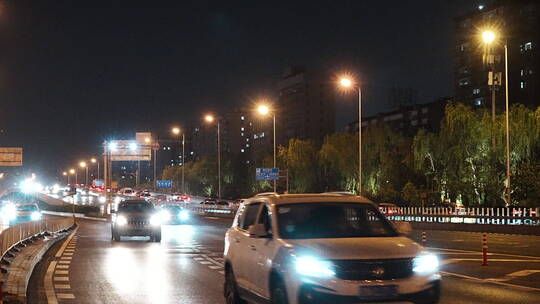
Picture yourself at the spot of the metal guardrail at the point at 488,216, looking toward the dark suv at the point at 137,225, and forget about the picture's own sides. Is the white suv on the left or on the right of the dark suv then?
left

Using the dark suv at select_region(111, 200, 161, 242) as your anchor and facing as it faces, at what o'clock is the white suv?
The white suv is roughly at 12 o'clock from the dark suv.

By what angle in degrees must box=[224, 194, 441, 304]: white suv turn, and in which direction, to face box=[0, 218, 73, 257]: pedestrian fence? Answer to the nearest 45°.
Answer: approximately 180°

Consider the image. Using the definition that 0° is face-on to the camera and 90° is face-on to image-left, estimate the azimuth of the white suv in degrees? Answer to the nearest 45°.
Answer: approximately 315°

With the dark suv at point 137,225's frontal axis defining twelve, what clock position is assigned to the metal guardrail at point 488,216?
The metal guardrail is roughly at 8 o'clock from the dark suv.

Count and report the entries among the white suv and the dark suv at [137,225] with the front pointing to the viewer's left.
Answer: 0

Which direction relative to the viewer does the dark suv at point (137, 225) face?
toward the camera
